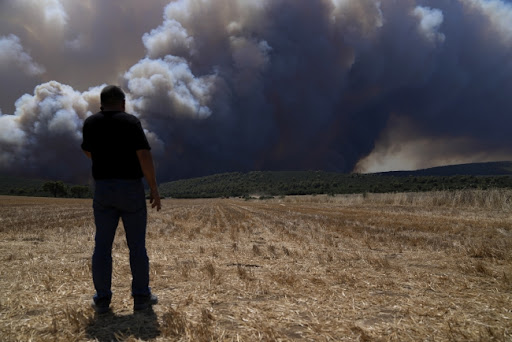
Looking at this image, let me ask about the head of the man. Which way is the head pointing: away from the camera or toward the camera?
away from the camera

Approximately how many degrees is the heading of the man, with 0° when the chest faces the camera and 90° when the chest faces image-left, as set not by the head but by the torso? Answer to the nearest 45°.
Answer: approximately 180°
